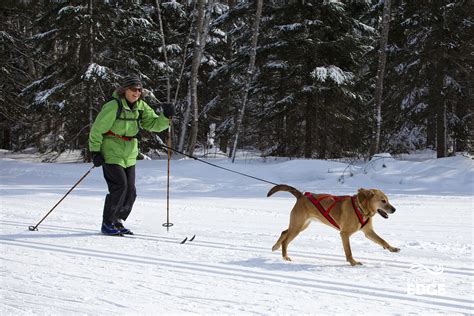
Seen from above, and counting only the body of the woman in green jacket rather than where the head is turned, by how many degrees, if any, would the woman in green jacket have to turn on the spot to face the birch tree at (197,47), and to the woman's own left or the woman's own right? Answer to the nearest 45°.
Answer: approximately 135° to the woman's own left

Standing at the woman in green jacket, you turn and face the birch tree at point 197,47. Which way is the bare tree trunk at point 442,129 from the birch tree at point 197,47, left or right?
right

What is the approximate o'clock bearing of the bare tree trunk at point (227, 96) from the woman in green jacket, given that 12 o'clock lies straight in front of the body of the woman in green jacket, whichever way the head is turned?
The bare tree trunk is roughly at 8 o'clock from the woman in green jacket.

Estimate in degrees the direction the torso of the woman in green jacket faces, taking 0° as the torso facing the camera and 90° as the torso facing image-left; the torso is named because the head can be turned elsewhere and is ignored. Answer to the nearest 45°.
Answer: approximately 315°

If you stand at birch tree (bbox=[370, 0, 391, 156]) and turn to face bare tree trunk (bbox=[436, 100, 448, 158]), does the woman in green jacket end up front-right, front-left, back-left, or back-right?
back-right

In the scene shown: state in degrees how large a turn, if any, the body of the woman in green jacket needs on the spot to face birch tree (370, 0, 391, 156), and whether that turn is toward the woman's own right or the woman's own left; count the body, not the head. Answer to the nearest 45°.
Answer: approximately 90° to the woman's own left
